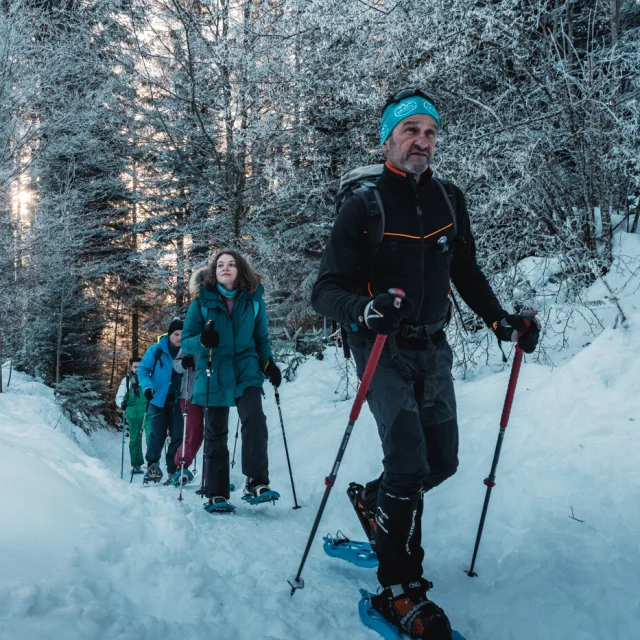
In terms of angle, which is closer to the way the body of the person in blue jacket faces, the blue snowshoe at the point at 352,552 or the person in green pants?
the blue snowshoe

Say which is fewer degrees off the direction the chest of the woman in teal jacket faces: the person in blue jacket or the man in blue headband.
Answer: the man in blue headband

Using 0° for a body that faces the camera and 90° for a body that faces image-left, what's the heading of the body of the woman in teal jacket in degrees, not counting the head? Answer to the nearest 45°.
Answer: approximately 0°

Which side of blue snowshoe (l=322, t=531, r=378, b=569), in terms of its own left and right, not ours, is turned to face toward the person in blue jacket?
back

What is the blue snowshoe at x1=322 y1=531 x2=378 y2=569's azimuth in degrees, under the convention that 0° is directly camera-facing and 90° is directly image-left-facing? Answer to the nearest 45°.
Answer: approximately 315°

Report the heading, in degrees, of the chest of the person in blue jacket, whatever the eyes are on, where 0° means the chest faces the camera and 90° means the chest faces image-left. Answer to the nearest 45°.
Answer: approximately 315°
